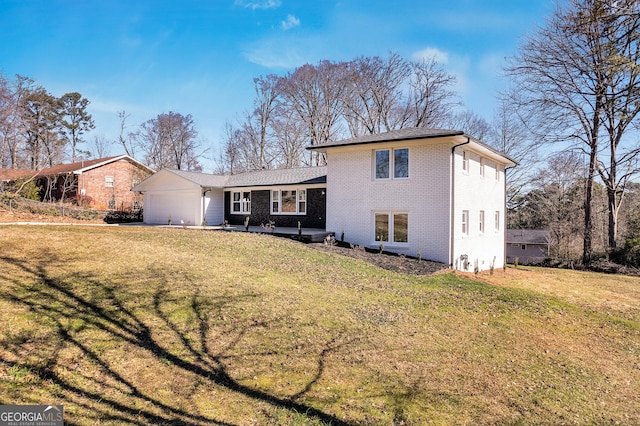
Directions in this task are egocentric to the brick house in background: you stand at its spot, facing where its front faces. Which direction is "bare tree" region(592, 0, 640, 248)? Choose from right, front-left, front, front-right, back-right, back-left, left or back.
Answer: front-left

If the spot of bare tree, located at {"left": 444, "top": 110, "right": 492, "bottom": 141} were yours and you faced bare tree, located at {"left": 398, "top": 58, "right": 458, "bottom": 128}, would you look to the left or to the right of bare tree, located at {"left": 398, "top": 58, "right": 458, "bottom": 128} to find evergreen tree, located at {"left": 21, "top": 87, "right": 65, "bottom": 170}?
right

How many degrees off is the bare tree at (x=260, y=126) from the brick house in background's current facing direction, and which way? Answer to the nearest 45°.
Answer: approximately 135° to its left

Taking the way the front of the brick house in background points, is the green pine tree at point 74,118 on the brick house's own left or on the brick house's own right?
on the brick house's own right

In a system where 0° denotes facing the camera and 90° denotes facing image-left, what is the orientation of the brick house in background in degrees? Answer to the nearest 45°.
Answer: approximately 45°

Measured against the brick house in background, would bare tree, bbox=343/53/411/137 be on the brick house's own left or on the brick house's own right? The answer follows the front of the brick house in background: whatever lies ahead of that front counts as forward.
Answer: on the brick house's own left

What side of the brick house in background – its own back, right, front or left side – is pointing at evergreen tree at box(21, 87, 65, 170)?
right

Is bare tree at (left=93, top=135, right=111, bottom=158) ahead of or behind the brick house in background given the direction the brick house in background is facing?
behind
